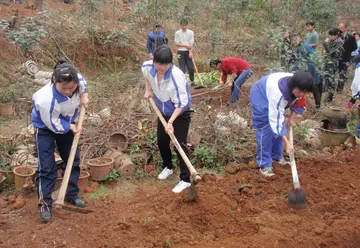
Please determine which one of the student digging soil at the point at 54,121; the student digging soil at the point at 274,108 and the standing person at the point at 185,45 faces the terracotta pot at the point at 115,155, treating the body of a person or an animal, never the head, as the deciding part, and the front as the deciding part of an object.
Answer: the standing person

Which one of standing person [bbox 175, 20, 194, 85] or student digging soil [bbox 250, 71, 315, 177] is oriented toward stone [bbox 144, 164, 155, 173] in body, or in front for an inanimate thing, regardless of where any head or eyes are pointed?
the standing person

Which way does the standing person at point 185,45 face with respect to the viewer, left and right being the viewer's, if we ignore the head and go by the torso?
facing the viewer

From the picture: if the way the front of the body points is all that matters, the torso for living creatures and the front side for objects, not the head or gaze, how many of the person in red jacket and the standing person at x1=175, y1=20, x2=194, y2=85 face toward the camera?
1

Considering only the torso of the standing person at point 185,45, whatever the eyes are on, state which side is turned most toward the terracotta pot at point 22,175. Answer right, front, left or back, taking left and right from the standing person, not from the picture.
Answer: front

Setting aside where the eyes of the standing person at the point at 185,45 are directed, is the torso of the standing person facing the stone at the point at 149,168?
yes

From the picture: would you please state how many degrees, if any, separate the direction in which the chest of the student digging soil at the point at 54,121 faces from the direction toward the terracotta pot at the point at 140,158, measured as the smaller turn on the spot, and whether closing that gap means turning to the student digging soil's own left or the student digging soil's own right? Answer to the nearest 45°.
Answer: approximately 90° to the student digging soil's own left

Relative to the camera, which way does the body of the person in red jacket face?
to the viewer's left

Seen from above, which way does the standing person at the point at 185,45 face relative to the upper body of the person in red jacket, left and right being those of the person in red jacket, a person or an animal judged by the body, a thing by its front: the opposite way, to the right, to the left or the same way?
to the left

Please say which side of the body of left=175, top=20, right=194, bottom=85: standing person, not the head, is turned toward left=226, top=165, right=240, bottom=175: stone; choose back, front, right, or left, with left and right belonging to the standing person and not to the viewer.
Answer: front

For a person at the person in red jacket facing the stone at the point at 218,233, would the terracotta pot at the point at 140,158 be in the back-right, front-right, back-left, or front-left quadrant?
front-right

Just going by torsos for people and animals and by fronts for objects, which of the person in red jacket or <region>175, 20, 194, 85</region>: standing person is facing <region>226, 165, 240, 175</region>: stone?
the standing person

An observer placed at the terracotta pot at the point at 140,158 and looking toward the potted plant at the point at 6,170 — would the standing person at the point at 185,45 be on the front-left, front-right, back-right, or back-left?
back-right

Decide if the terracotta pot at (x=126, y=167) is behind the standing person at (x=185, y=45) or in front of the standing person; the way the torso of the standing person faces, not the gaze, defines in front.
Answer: in front

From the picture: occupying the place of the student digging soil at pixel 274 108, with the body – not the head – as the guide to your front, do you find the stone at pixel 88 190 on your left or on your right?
on your right
